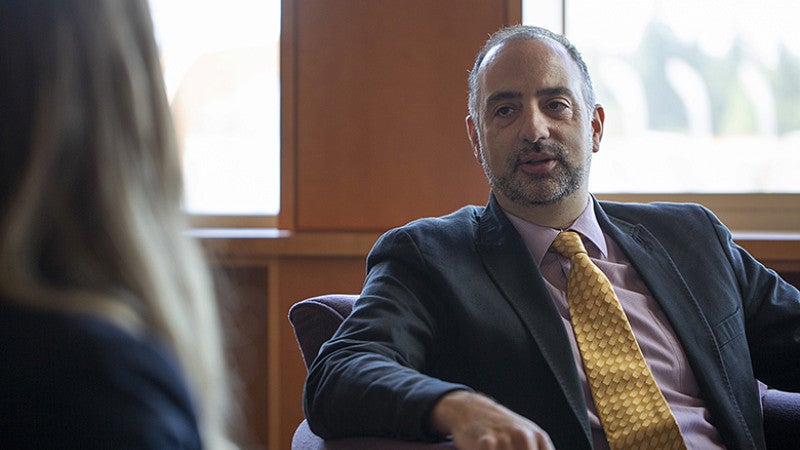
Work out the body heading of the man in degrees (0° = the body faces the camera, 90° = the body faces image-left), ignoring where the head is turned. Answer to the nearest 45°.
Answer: approximately 0°
